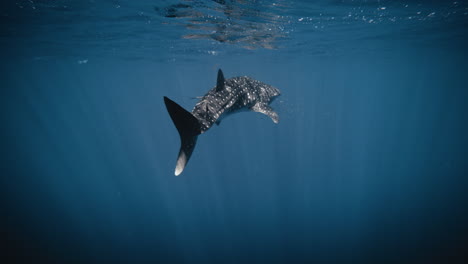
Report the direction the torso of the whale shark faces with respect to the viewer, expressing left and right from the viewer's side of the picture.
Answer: facing away from the viewer and to the right of the viewer
